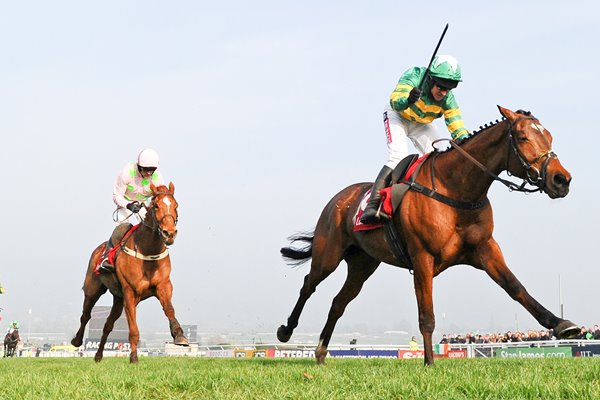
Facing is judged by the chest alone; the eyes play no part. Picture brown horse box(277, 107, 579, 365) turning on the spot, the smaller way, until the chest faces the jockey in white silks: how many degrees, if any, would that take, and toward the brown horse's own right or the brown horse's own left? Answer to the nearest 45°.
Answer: approximately 180°

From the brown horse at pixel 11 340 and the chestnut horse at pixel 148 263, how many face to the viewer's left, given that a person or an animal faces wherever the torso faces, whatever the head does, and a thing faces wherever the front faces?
0

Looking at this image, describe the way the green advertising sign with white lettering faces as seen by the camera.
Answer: facing the viewer

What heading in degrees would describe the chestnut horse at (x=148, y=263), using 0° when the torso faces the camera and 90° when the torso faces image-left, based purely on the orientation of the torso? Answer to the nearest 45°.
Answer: approximately 315°

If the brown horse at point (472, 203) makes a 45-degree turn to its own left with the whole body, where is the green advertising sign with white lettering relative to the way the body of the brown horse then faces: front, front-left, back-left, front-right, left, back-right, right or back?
left

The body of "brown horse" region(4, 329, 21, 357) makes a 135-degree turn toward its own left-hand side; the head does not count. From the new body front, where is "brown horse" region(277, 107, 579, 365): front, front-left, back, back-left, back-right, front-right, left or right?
back

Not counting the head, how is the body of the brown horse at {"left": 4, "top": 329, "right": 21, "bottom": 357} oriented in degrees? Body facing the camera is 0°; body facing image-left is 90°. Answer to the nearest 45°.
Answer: approximately 315°

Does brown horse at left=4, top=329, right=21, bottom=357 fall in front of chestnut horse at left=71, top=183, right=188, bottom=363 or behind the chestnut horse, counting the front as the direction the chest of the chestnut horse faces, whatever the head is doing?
behind

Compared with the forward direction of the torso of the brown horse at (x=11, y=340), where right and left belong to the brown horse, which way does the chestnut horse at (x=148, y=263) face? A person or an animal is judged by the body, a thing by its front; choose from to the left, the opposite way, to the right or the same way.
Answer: the same way

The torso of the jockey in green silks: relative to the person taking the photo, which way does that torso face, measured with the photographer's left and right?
facing the viewer and to the right of the viewer

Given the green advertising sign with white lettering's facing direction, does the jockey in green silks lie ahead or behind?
ahead

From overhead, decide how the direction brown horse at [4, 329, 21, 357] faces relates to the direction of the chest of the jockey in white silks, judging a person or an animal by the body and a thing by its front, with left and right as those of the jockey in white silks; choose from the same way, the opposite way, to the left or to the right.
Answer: the same way
